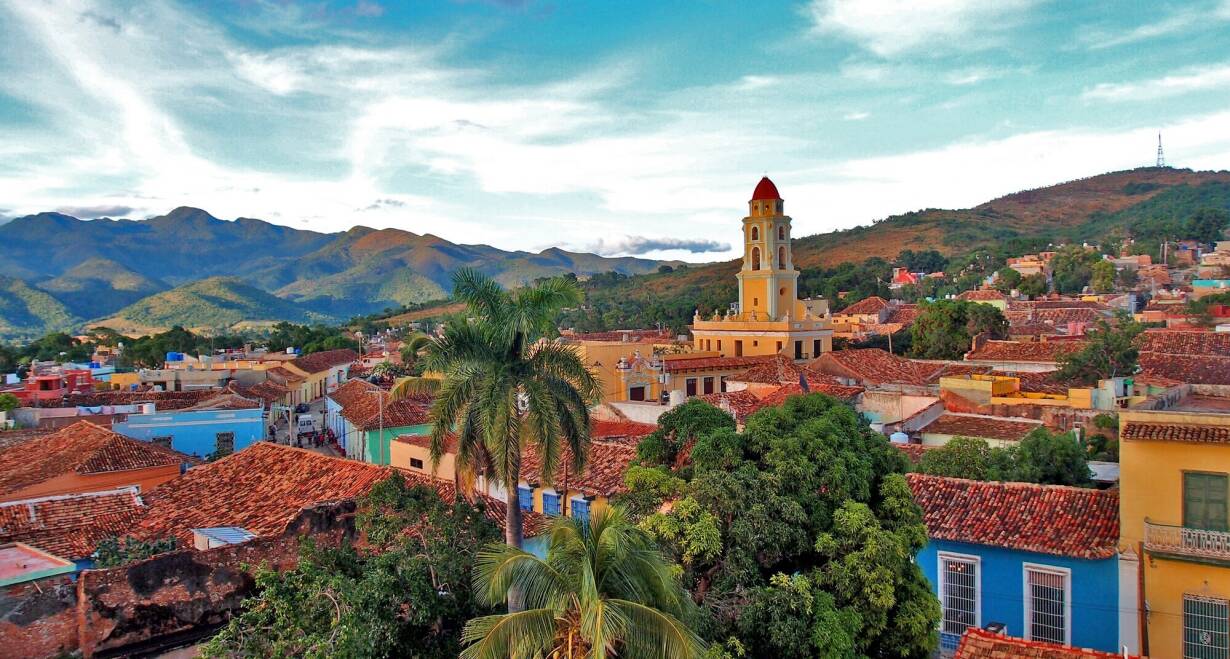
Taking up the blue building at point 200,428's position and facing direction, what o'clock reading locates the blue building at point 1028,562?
the blue building at point 1028,562 is roughly at 11 o'clock from the blue building at point 200,428.

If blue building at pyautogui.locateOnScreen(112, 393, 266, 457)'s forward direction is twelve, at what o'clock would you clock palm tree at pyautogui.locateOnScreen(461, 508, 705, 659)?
The palm tree is roughly at 12 o'clock from the blue building.

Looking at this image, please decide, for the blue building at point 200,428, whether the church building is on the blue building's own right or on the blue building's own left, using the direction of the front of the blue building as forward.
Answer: on the blue building's own left

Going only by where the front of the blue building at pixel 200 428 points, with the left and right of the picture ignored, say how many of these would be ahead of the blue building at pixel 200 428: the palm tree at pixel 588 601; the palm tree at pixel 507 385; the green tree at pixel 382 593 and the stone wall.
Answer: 4

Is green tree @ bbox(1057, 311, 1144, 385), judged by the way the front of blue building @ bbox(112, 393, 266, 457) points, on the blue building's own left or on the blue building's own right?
on the blue building's own left

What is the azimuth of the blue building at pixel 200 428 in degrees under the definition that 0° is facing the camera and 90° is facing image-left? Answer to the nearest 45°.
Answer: approximately 0°

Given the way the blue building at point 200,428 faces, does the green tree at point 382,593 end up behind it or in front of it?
in front

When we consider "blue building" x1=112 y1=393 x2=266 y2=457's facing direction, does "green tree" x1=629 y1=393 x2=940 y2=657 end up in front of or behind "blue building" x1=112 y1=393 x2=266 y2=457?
in front

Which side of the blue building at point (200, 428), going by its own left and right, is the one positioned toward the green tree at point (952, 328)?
left

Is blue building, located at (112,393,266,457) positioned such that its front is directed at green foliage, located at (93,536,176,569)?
yes

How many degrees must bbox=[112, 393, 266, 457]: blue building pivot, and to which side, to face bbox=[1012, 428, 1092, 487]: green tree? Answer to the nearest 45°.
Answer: approximately 45° to its left

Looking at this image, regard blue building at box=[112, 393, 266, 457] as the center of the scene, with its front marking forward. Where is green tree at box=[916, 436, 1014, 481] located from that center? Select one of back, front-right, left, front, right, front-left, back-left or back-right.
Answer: front-left

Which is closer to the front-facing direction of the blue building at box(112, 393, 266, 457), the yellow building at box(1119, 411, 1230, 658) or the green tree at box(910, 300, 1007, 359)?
the yellow building
